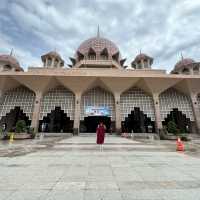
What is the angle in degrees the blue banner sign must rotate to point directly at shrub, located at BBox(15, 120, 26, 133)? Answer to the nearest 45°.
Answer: approximately 45° to its right

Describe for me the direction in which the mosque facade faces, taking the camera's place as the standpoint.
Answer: facing the viewer

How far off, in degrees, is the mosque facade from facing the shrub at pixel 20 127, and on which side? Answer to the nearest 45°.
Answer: approximately 45° to its right
